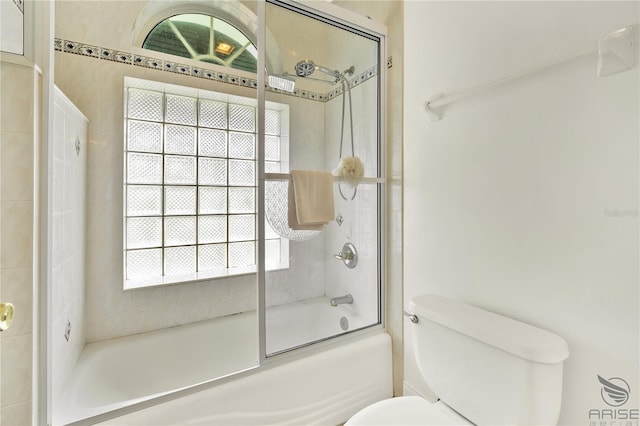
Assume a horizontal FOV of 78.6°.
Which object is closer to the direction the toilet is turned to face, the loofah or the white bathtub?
the white bathtub

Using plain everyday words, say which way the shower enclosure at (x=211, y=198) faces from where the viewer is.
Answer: facing the viewer and to the right of the viewer

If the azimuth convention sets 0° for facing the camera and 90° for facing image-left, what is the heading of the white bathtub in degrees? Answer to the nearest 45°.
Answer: approximately 315°

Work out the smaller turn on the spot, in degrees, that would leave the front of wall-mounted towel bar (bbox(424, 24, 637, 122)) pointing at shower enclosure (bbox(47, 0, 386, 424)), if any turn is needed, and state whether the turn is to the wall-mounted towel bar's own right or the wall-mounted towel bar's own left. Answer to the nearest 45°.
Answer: approximately 45° to the wall-mounted towel bar's own right
